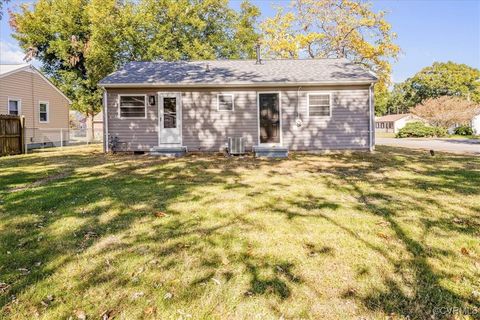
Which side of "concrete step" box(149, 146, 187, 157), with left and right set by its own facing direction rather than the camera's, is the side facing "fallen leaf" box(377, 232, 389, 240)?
front

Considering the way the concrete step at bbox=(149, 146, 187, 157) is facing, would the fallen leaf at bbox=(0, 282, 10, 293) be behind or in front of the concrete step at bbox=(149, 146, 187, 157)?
in front

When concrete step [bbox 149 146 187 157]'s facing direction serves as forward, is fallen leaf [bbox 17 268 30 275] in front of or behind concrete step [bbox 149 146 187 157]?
in front

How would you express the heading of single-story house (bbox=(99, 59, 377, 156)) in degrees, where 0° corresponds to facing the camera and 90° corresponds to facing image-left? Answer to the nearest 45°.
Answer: approximately 0°

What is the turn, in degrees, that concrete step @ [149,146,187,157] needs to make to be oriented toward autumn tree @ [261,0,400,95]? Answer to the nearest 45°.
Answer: approximately 135° to its left
